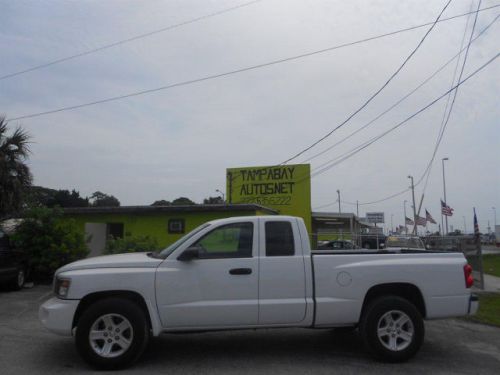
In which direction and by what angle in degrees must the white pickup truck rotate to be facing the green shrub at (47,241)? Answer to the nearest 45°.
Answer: approximately 45° to its right

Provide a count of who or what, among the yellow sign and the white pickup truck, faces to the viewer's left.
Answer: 1

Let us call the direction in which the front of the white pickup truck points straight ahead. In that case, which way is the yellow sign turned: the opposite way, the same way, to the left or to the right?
to the left

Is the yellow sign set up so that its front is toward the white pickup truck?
yes

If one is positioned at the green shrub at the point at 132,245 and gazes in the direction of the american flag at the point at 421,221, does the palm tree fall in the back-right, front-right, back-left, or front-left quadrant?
back-left

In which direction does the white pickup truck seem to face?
to the viewer's left

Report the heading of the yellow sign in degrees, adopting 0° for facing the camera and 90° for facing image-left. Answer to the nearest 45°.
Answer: approximately 0°

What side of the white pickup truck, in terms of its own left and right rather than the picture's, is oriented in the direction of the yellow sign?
right

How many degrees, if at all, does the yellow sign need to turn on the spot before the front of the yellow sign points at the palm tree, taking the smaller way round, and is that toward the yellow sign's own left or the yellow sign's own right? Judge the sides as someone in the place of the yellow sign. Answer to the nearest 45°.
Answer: approximately 45° to the yellow sign's own right
